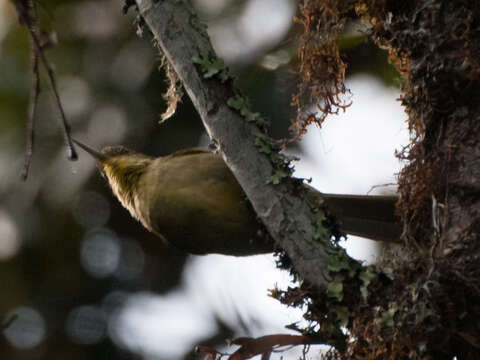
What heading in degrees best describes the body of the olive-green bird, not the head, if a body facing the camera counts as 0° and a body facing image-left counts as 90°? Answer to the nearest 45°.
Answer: approximately 90°
